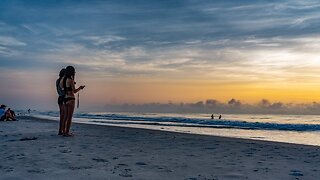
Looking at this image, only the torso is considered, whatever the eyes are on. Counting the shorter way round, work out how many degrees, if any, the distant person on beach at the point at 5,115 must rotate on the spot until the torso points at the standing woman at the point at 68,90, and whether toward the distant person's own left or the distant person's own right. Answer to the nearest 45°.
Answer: approximately 90° to the distant person's own right
